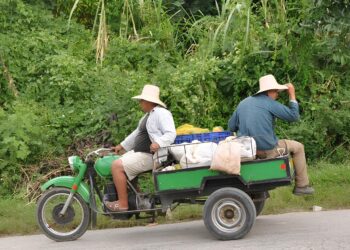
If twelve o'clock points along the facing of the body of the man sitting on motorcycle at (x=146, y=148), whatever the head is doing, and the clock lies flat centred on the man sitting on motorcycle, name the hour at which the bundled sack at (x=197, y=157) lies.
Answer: The bundled sack is roughly at 7 o'clock from the man sitting on motorcycle.

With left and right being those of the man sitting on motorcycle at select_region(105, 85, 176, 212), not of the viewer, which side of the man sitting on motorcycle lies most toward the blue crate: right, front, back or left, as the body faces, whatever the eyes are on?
back

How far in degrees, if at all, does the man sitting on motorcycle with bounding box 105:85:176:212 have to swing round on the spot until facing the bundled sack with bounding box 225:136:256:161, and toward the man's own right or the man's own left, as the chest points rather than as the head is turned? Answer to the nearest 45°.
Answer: approximately 180°

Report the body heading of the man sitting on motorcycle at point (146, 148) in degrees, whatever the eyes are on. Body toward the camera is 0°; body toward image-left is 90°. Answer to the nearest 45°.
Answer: approximately 90°

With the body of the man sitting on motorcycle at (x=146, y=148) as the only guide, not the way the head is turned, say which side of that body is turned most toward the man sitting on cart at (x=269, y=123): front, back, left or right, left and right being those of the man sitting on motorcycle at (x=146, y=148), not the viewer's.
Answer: back

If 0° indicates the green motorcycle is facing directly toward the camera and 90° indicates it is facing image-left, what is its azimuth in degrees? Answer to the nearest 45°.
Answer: approximately 90°
